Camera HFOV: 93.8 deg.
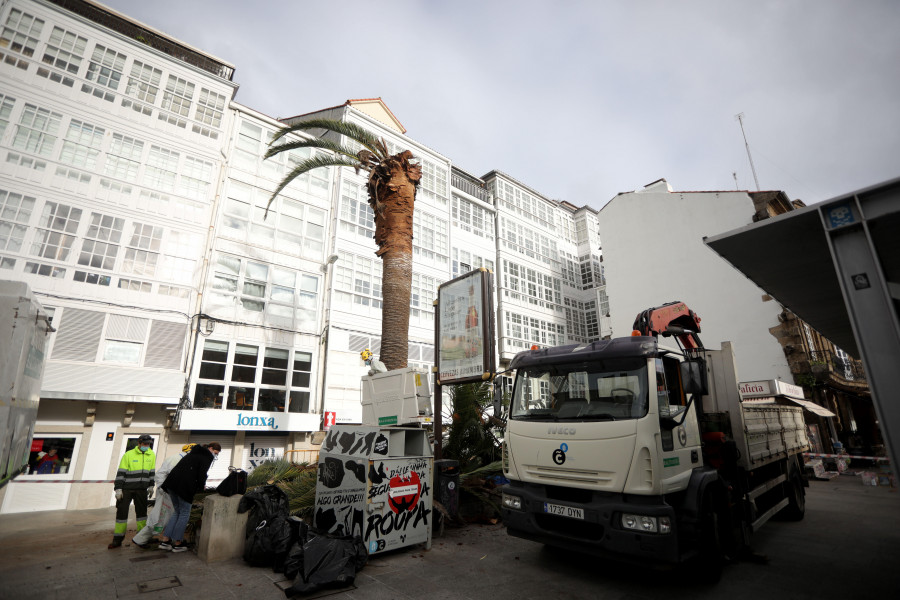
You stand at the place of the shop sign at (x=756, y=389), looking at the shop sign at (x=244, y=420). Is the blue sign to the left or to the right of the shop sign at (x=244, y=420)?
left

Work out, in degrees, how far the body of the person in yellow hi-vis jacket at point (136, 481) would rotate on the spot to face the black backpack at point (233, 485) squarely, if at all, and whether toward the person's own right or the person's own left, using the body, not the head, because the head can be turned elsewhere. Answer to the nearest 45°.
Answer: approximately 45° to the person's own left

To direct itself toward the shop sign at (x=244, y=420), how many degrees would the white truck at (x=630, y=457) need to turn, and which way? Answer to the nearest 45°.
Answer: approximately 90° to its right

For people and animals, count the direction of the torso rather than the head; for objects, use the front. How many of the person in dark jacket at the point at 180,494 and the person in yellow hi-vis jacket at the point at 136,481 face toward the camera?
1

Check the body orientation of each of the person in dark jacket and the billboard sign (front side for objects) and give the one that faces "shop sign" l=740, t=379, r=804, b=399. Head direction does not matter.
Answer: the person in dark jacket

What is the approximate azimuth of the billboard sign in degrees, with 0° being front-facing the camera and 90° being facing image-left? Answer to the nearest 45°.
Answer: approximately 45°

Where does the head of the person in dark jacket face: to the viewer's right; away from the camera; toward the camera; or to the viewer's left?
to the viewer's right

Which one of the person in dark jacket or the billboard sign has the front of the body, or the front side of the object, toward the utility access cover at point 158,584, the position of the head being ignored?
the billboard sign
